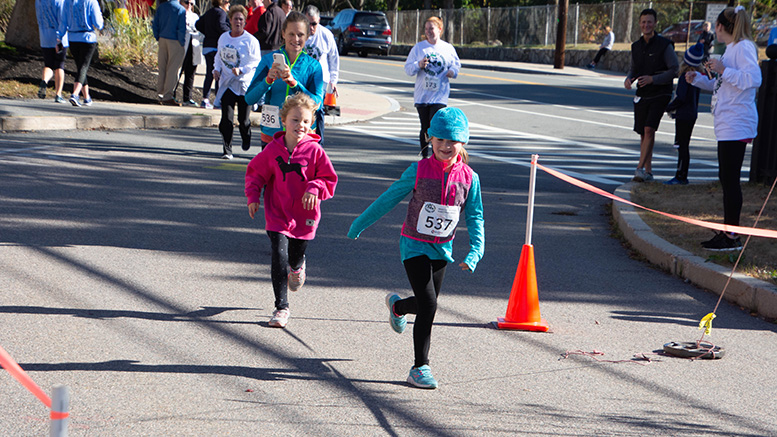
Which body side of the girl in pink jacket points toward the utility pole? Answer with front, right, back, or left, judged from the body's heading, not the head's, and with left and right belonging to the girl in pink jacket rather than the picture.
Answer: back

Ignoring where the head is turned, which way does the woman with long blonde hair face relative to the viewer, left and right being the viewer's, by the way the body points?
facing to the left of the viewer

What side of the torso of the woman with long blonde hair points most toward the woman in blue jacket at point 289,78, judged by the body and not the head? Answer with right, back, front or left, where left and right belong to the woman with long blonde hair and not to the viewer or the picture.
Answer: front

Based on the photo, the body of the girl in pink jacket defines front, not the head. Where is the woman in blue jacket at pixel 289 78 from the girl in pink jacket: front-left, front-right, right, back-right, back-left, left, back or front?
back

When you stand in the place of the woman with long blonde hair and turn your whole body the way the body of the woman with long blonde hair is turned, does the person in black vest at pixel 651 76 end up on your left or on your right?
on your right

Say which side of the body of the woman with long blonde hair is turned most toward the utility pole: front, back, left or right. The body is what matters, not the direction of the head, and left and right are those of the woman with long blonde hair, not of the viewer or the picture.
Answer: right

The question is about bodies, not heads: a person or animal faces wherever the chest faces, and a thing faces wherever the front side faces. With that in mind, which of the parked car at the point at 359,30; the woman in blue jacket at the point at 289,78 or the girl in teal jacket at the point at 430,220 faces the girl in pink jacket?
the woman in blue jacket

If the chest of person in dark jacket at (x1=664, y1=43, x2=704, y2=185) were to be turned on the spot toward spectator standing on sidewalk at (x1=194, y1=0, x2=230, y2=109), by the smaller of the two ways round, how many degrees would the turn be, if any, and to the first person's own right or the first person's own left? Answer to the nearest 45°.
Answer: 0° — they already face them

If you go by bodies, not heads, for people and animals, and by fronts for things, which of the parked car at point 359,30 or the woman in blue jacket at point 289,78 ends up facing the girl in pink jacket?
the woman in blue jacket

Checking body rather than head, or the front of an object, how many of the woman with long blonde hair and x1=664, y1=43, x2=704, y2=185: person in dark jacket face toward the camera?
0

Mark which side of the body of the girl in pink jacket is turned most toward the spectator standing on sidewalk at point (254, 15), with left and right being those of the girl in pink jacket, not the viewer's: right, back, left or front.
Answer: back
